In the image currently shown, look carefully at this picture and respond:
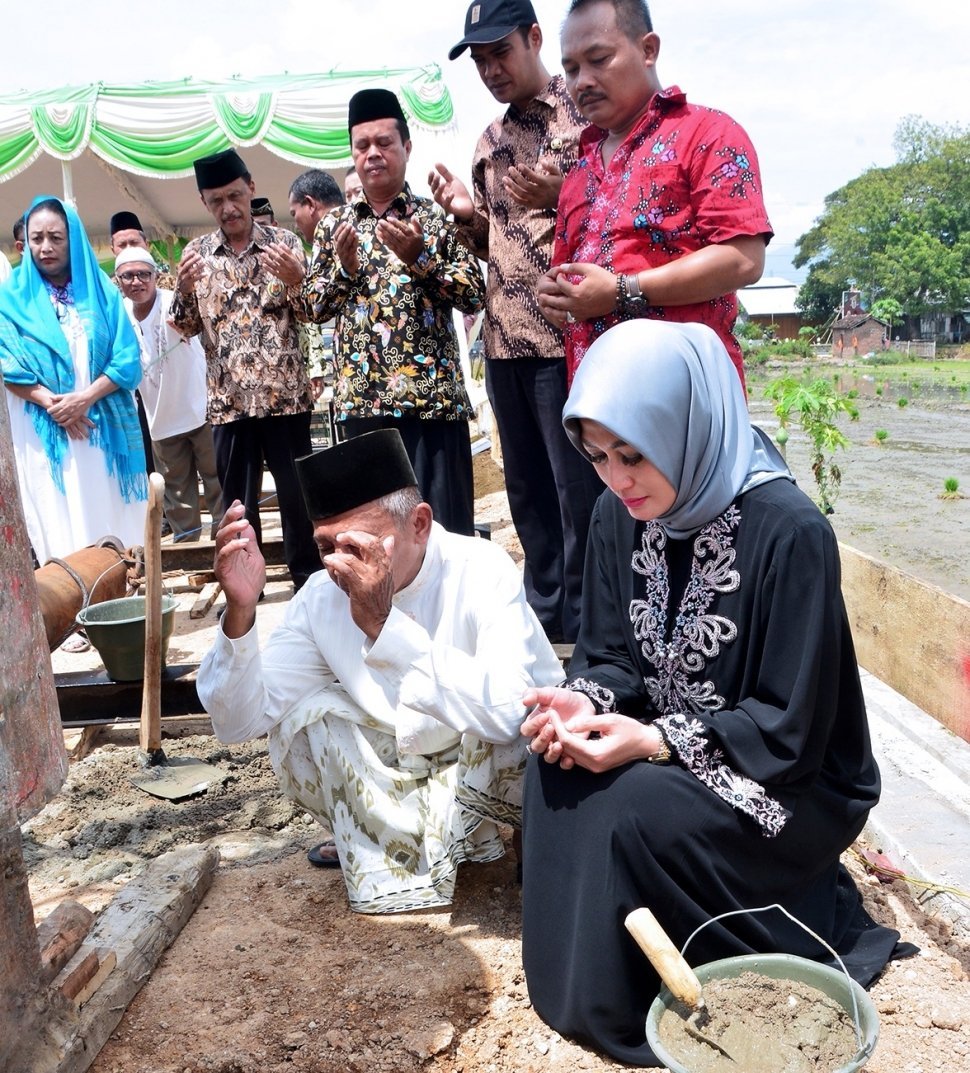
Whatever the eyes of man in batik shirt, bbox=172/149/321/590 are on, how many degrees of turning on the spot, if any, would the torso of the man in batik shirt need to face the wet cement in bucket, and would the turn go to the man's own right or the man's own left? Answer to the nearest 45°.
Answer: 0° — they already face it

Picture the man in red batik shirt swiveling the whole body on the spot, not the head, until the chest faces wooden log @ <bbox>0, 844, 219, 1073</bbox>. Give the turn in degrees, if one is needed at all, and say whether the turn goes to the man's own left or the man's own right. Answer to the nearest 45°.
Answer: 0° — they already face it

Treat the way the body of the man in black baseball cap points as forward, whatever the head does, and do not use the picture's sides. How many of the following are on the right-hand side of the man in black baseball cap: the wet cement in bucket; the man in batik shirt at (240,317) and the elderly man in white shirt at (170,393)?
2

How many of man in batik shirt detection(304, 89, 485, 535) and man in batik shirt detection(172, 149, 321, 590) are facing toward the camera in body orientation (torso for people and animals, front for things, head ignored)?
2

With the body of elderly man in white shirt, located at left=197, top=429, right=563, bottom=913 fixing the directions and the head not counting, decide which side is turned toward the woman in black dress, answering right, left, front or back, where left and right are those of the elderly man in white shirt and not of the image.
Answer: left

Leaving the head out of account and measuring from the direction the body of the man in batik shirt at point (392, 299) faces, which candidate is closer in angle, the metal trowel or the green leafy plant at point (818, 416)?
the metal trowel

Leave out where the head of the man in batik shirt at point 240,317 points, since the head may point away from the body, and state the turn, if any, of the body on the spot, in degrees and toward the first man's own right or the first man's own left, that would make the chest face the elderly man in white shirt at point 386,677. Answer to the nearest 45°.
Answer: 0° — they already face them

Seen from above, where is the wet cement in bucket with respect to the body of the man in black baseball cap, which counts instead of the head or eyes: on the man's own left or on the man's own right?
on the man's own left

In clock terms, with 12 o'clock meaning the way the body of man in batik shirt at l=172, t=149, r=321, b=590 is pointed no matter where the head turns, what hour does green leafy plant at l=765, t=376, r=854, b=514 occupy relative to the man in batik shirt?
The green leafy plant is roughly at 8 o'clock from the man in batik shirt.

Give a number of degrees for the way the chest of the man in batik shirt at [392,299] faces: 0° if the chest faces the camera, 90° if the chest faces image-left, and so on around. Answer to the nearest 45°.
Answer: approximately 0°

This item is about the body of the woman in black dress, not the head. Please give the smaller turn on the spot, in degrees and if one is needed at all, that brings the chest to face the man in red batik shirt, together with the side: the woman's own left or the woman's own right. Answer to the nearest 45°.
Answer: approximately 135° to the woman's own right

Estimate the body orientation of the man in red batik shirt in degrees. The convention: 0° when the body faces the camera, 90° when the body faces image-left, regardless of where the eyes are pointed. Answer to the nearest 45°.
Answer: approximately 45°

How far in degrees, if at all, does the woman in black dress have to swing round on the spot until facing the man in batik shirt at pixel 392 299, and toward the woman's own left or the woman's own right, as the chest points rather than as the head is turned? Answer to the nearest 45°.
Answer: approximately 90° to the woman's own right

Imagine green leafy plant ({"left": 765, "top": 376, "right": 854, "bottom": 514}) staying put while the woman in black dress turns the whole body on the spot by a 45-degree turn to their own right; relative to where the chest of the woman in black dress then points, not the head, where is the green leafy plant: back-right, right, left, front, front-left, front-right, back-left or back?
right
